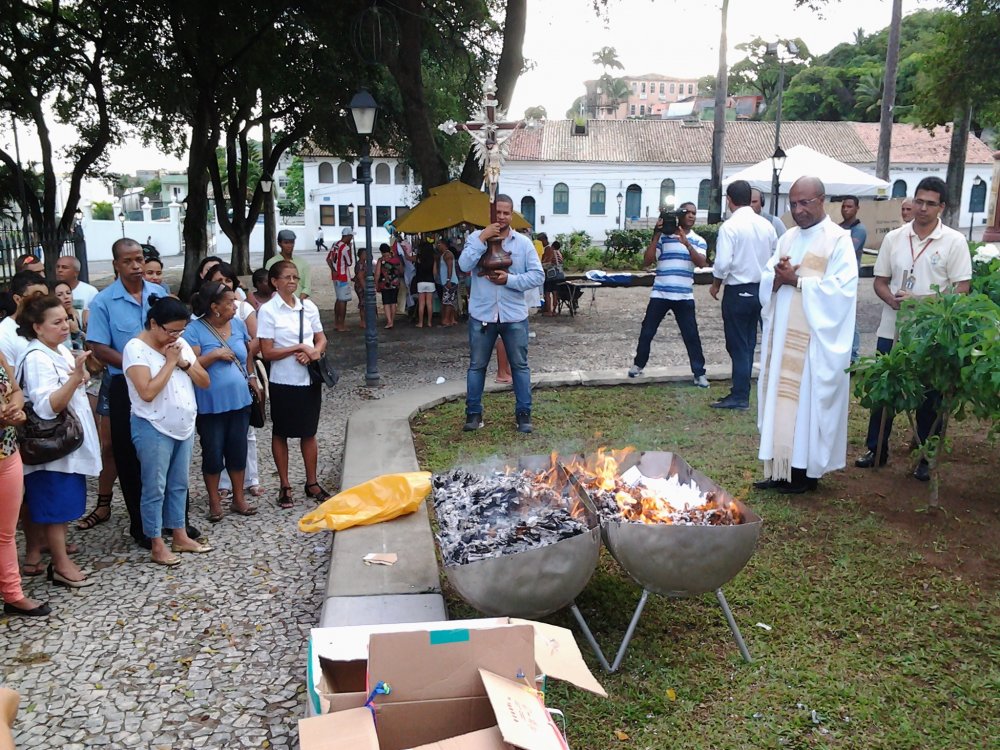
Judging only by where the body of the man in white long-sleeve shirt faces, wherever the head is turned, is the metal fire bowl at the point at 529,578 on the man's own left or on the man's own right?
on the man's own left

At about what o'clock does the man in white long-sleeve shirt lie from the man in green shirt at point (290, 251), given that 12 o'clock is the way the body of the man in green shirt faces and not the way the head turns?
The man in white long-sleeve shirt is roughly at 10 o'clock from the man in green shirt.

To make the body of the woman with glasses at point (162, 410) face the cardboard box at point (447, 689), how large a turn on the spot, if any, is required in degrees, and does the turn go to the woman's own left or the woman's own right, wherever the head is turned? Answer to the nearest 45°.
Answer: approximately 45° to the woman's own right

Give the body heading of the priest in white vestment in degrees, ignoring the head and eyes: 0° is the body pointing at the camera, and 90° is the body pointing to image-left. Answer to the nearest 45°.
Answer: approximately 45°

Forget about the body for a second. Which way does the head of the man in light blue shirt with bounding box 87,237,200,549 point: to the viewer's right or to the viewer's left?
to the viewer's right

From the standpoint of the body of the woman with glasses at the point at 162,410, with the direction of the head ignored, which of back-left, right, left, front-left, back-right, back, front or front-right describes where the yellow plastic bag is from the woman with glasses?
front-left

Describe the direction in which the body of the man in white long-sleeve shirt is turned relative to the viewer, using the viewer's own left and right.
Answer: facing away from the viewer and to the left of the viewer

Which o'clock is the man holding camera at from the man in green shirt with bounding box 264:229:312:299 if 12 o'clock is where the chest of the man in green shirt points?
The man holding camera is roughly at 10 o'clock from the man in green shirt.

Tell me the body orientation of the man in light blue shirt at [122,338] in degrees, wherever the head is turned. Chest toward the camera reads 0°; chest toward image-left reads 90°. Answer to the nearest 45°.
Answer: approximately 315°

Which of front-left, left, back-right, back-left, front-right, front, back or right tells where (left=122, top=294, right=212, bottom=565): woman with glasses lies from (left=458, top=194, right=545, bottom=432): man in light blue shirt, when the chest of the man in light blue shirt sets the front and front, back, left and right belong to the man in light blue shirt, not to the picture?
front-right

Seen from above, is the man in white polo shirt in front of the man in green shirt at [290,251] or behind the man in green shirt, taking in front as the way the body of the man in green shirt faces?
in front

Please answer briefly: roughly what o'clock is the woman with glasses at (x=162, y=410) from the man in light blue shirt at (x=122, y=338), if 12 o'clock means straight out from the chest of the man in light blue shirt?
The woman with glasses is roughly at 1 o'clock from the man in light blue shirt.

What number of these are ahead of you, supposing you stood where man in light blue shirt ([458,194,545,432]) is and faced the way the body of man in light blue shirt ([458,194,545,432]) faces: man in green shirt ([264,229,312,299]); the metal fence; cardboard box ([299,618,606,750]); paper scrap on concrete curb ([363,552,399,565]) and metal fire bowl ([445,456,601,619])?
3

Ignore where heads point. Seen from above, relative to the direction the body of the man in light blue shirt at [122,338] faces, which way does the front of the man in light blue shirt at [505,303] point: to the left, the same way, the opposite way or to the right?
to the right
